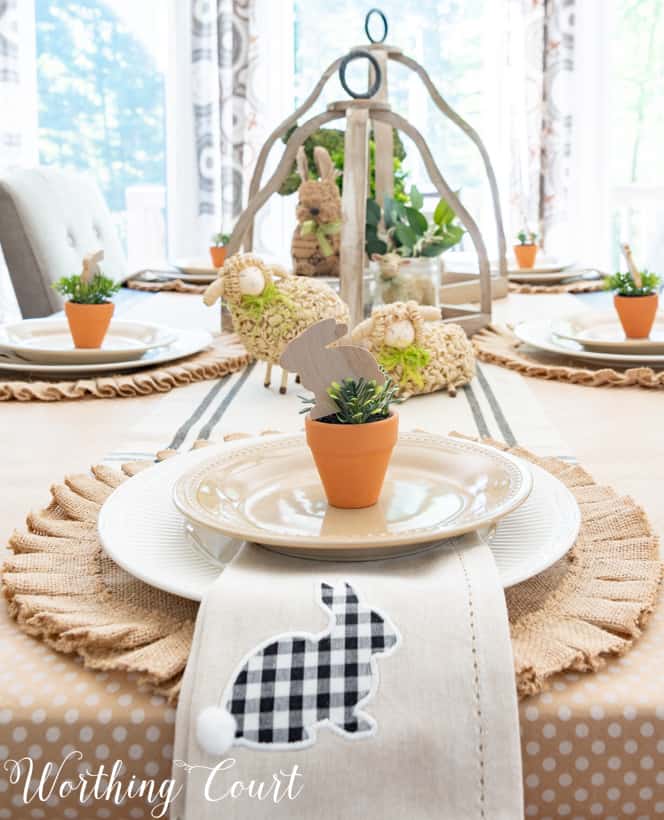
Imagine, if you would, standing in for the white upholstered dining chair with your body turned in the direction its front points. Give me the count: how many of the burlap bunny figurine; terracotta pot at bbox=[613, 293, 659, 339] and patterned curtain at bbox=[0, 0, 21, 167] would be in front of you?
2

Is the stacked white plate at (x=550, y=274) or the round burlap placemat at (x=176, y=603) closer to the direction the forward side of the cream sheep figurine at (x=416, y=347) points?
the round burlap placemat

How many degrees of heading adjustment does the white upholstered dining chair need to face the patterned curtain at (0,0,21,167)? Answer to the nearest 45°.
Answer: approximately 135° to its left

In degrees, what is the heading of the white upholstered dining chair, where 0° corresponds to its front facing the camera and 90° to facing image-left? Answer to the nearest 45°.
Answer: approximately 315°

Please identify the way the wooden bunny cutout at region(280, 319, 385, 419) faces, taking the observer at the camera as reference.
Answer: facing to the left of the viewer

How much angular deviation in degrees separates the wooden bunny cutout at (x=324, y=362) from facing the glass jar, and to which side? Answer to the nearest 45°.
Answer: approximately 90° to its right

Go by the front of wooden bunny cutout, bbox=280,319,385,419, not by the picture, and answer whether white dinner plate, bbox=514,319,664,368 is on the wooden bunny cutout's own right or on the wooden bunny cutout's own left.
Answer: on the wooden bunny cutout's own right

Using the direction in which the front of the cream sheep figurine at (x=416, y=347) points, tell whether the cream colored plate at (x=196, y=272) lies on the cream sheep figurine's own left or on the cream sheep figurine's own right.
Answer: on the cream sheep figurine's own right

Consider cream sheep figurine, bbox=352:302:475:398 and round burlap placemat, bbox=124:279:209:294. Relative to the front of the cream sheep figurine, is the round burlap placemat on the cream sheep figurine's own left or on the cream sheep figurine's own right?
on the cream sheep figurine's own right

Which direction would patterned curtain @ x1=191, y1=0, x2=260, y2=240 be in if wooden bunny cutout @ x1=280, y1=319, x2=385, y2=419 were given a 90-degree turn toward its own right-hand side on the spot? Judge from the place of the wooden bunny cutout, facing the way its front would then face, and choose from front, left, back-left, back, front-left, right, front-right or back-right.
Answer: front
